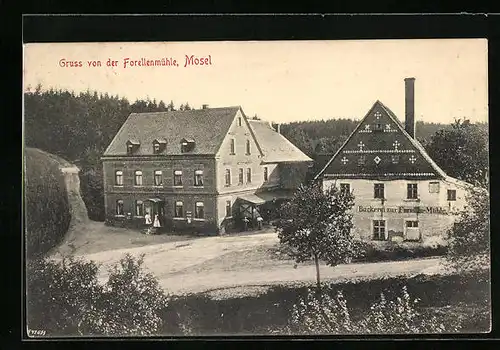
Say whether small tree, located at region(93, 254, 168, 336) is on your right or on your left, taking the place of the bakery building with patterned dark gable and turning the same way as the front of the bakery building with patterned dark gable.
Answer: on your right

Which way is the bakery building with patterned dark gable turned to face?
toward the camera

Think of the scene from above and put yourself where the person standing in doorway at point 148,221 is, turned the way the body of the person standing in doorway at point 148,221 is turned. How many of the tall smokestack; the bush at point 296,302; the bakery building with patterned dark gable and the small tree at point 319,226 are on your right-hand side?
0

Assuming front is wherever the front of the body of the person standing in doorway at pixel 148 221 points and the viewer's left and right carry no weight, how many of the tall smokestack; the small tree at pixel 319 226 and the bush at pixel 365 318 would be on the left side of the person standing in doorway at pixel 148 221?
3

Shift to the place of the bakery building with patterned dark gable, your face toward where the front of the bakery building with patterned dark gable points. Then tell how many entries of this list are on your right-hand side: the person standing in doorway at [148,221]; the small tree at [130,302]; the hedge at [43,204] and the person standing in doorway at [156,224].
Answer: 4

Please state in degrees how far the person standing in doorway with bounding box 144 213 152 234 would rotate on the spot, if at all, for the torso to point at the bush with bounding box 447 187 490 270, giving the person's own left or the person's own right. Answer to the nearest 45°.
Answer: approximately 90° to the person's own left
